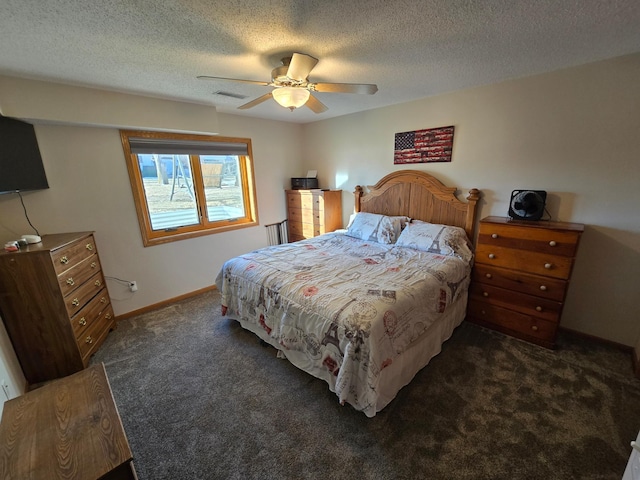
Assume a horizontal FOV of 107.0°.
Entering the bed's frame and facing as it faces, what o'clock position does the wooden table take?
The wooden table is roughly at 12 o'clock from the bed.

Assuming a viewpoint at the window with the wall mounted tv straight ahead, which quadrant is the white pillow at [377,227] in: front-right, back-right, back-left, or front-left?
back-left

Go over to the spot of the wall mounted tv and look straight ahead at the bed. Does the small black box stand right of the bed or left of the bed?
left

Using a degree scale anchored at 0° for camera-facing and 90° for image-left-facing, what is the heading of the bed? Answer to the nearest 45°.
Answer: approximately 45°

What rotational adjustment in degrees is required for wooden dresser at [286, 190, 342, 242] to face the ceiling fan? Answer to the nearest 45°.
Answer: approximately 45° to its left

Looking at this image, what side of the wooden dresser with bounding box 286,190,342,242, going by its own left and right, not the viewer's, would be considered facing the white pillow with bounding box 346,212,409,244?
left

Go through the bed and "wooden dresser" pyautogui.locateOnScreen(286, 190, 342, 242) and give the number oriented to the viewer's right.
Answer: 0

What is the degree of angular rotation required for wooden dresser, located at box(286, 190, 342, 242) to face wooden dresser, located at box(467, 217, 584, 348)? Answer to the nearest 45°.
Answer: approximately 90° to its left

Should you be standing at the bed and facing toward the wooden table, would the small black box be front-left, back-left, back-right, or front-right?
back-right

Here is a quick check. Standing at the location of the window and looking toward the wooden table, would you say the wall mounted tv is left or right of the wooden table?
right

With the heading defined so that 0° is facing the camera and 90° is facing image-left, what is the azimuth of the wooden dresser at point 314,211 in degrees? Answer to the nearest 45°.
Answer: approximately 45°
